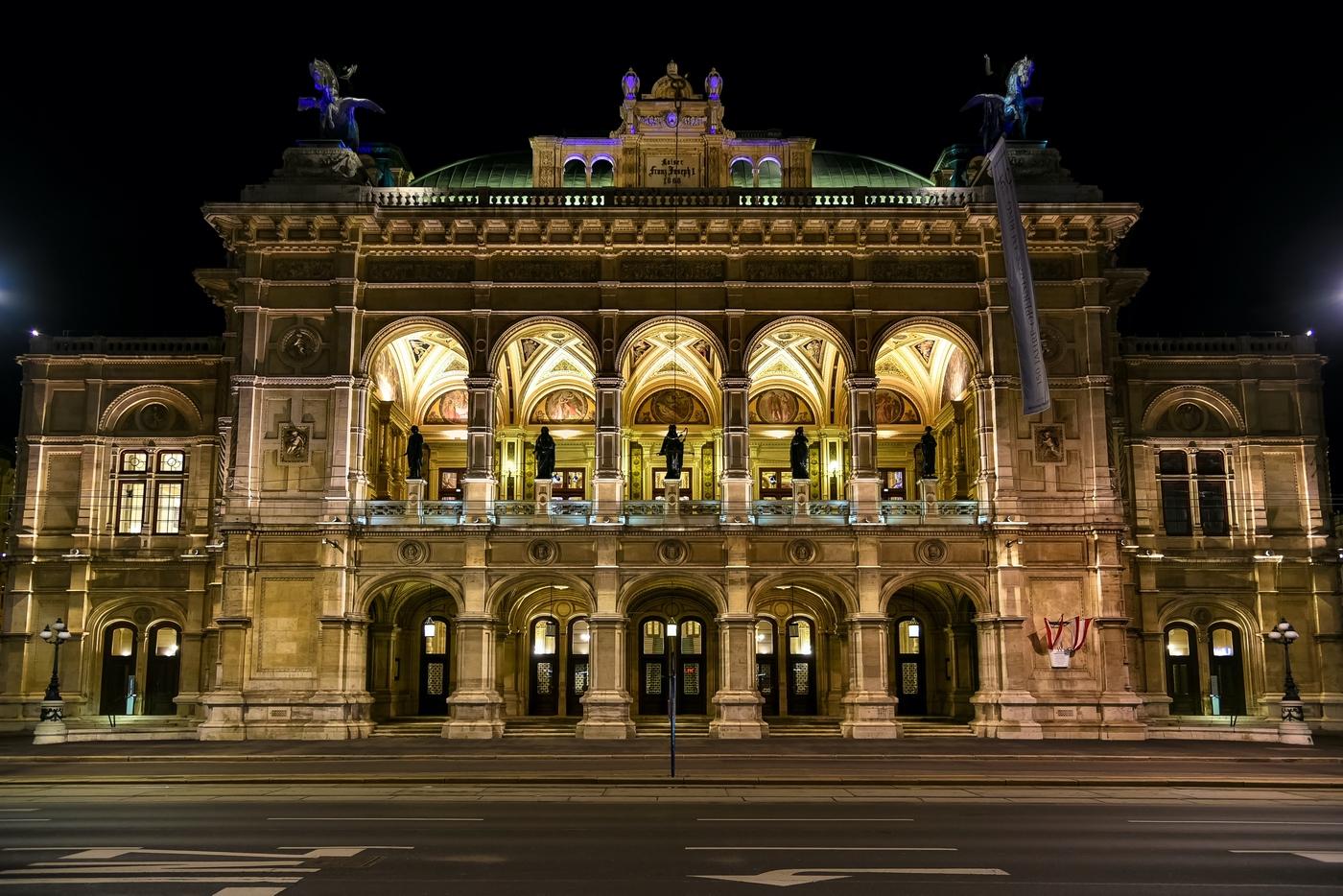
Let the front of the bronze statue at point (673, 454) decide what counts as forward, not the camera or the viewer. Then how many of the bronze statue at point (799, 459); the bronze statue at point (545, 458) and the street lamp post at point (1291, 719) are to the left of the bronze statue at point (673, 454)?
2

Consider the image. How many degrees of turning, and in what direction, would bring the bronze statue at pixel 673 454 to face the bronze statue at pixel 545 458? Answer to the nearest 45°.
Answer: approximately 90° to its right

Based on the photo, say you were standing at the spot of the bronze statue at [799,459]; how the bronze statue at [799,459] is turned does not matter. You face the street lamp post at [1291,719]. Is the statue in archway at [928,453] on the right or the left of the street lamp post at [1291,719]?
left

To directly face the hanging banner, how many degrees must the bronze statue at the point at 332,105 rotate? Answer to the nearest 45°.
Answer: approximately 90° to its left

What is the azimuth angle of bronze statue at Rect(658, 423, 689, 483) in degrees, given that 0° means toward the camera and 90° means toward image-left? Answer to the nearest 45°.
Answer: approximately 0°
